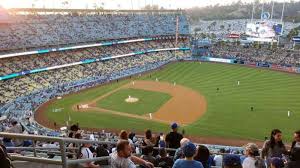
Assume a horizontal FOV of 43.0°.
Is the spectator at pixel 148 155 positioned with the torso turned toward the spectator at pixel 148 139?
yes

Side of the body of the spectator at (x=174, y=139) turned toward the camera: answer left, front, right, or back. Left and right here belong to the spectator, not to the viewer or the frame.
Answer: back

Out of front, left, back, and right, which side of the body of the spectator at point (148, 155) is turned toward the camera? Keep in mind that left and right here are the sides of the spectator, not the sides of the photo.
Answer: back

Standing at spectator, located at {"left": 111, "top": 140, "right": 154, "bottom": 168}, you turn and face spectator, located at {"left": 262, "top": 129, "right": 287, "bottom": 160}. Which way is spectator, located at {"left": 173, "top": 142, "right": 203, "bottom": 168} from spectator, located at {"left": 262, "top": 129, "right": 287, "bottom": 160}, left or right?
right

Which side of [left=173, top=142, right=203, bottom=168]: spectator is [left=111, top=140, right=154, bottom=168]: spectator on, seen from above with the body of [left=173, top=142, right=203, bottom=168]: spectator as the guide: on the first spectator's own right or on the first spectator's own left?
on the first spectator's own left

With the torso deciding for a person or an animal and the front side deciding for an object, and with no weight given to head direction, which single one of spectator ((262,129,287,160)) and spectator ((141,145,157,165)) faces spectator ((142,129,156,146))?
spectator ((141,145,157,165))

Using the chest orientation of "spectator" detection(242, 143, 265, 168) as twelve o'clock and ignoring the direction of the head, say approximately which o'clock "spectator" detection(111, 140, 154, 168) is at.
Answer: "spectator" detection(111, 140, 154, 168) is roughly at 9 o'clock from "spectator" detection(242, 143, 265, 168).

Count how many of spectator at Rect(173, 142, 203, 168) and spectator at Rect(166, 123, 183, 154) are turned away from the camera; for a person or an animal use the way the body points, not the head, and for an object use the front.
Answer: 2

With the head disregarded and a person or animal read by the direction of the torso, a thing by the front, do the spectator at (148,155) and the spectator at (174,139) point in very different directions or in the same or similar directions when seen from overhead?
same or similar directions

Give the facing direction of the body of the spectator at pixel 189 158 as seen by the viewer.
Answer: away from the camera
